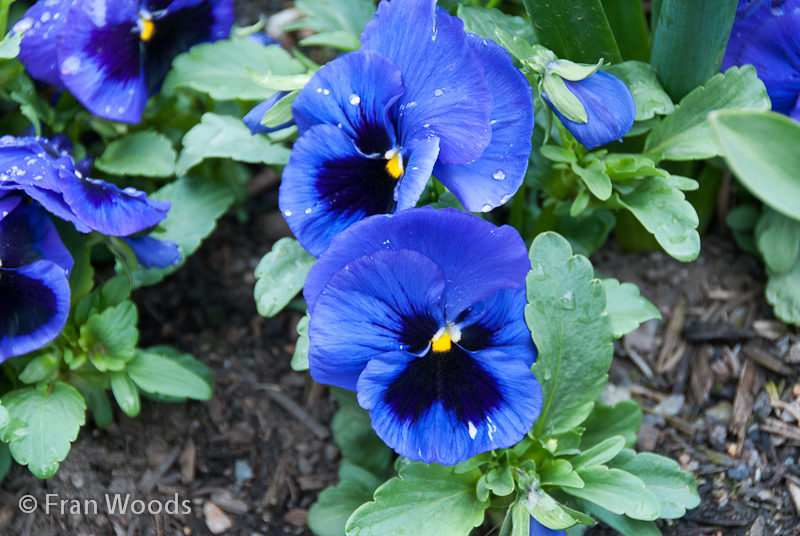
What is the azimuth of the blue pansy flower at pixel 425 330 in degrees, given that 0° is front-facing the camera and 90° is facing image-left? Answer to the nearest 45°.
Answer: approximately 0°

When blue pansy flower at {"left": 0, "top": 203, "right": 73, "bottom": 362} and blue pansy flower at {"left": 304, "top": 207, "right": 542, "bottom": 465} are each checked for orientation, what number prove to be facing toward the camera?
2

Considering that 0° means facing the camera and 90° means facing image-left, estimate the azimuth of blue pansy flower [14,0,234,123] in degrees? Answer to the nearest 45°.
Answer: approximately 0°
